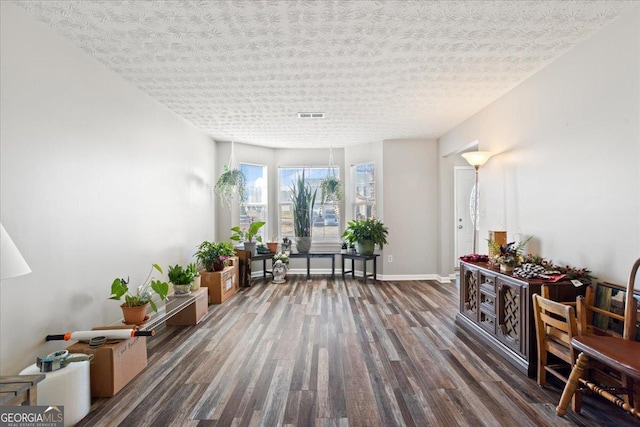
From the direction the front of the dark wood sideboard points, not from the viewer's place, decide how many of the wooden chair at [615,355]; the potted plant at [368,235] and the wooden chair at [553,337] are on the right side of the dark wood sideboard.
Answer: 1

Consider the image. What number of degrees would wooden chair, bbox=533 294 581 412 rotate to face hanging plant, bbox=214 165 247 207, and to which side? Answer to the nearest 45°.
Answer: approximately 135° to its left

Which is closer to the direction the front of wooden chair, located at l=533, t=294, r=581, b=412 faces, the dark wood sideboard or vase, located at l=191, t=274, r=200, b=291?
the dark wood sideboard

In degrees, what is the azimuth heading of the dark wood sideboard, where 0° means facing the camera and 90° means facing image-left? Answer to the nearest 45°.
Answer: approximately 45°

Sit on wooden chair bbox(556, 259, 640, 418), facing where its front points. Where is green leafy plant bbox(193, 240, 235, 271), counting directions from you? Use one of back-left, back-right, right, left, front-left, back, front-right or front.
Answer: front-right

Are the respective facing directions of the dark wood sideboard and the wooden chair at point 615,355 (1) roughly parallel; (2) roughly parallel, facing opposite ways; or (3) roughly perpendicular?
roughly parallel

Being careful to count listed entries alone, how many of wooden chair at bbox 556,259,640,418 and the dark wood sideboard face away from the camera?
0

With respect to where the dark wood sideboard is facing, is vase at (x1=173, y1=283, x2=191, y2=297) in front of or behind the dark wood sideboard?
in front

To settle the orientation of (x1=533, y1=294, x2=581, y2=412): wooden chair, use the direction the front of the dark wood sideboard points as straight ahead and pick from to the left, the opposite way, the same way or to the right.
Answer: the opposite way

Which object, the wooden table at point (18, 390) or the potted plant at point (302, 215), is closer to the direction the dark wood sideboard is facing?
the wooden table

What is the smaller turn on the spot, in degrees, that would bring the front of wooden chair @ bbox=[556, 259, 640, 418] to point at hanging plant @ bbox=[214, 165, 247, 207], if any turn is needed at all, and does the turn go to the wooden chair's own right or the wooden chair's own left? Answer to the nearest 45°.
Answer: approximately 45° to the wooden chair's own right

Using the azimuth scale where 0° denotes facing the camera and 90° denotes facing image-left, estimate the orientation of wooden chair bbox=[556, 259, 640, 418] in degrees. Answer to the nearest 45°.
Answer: approximately 45°

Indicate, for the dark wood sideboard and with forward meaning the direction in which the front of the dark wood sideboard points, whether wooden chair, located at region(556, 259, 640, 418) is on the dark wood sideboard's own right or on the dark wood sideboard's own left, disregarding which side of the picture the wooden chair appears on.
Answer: on the dark wood sideboard's own left

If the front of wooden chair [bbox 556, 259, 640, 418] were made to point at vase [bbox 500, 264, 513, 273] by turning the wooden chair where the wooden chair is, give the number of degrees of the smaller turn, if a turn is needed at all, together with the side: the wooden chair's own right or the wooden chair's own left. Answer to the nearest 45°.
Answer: approximately 90° to the wooden chair's own right
